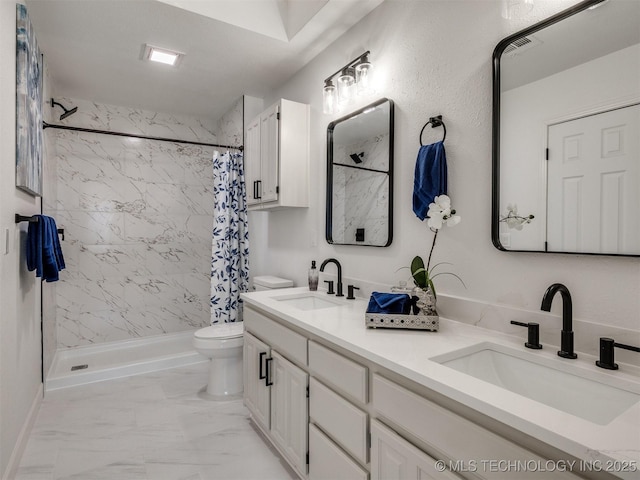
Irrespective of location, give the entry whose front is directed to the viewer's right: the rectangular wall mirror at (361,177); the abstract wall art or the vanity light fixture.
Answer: the abstract wall art

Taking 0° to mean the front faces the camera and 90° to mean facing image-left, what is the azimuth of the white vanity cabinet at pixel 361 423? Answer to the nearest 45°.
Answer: approximately 45°

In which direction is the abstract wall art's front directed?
to the viewer's right

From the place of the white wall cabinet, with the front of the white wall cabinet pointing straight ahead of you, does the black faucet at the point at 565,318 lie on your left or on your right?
on your left

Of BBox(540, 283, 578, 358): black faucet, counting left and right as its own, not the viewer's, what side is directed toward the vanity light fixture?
right

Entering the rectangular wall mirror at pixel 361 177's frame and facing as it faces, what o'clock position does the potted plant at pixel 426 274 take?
The potted plant is roughly at 10 o'clock from the rectangular wall mirror.

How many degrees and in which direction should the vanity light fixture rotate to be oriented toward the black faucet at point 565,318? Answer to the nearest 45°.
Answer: approximately 90° to its left
